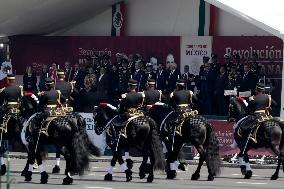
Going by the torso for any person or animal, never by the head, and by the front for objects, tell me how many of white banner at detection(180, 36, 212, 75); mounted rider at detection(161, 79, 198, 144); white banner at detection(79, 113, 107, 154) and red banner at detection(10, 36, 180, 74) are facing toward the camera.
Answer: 3

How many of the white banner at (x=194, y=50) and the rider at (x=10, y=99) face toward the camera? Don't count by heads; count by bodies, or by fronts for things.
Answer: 1

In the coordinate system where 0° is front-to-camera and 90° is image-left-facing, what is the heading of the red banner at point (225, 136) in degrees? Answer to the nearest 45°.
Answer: approximately 0°

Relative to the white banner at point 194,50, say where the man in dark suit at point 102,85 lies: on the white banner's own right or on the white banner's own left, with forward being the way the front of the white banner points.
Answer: on the white banner's own right

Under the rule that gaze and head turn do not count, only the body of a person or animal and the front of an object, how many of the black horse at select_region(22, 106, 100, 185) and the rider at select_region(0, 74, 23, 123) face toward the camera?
0

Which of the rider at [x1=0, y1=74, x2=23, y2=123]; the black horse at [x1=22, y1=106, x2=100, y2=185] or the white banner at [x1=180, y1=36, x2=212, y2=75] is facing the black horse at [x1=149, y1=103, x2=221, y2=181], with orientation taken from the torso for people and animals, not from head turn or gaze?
the white banner
